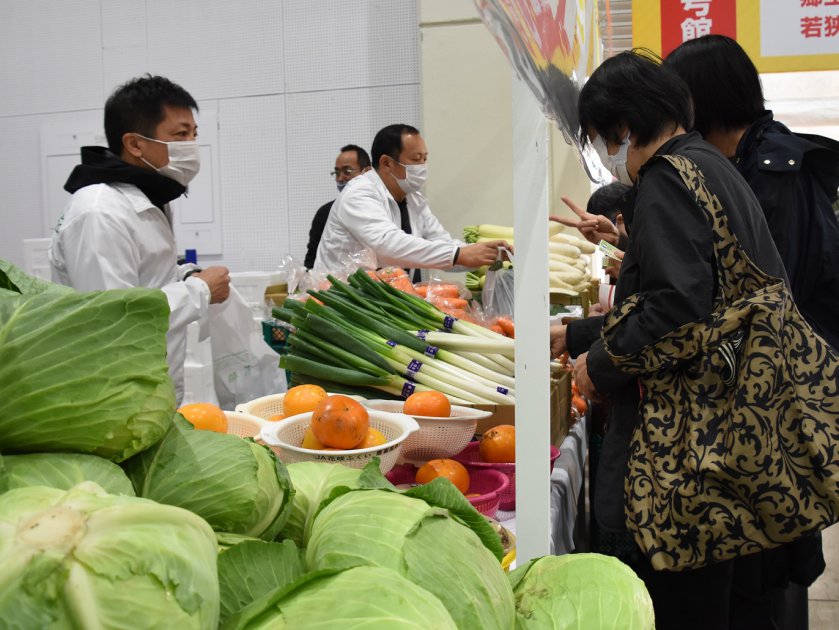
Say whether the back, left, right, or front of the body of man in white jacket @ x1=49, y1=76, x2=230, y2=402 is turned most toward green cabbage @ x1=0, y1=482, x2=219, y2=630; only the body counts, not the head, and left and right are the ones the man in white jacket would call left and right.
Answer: right

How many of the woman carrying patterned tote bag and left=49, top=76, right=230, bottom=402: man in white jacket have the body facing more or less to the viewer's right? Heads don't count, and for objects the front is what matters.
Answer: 1

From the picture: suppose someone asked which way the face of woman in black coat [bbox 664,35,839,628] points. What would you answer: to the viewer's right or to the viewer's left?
to the viewer's left

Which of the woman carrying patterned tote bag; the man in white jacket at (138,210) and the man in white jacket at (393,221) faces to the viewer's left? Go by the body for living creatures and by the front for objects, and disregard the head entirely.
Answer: the woman carrying patterned tote bag

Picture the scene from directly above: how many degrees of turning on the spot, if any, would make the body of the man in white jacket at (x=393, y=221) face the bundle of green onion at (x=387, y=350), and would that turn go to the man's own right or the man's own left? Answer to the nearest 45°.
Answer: approximately 45° to the man's own right

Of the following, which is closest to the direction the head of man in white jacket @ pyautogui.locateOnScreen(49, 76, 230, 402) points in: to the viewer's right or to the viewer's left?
to the viewer's right

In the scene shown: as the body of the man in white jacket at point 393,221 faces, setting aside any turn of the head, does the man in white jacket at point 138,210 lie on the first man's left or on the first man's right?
on the first man's right

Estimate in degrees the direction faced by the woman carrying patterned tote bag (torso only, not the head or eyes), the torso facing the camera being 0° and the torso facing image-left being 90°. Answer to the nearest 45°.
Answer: approximately 90°

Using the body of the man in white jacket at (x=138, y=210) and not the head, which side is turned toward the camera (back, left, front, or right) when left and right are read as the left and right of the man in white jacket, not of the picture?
right
